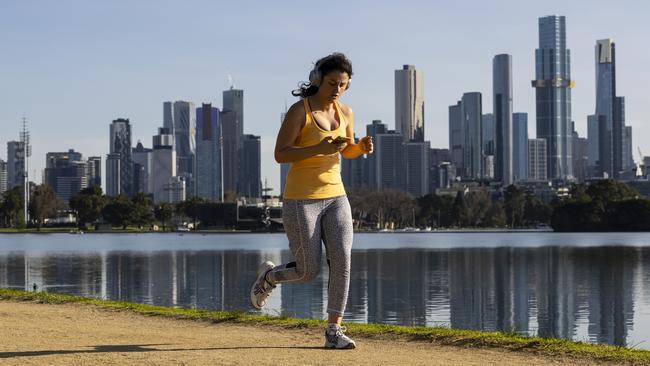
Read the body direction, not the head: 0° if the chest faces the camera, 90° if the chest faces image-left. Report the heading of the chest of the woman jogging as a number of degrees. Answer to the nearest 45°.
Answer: approximately 315°
